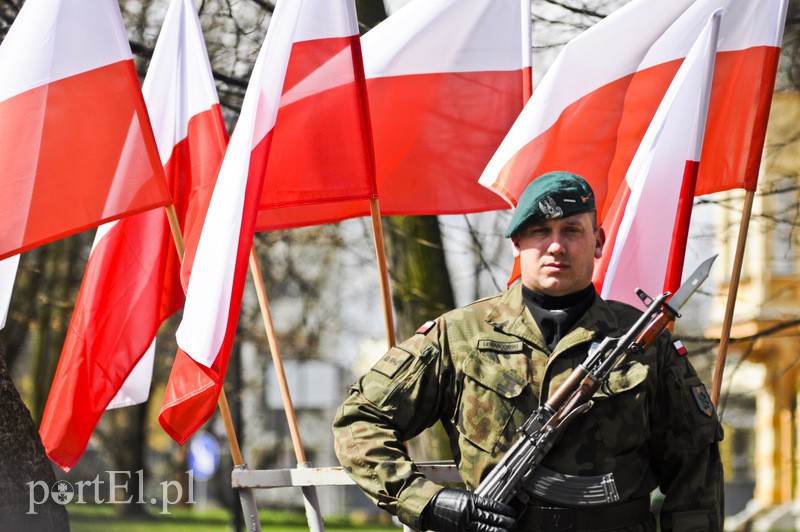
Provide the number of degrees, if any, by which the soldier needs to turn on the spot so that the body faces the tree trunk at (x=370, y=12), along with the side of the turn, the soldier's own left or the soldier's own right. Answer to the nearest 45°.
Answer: approximately 180°

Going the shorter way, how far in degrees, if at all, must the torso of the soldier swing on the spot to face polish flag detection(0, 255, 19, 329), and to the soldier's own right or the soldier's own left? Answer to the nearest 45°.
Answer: approximately 135° to the soldier's own right

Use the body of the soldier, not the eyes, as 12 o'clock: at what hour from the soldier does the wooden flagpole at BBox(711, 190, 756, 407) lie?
The wooden flagpole is roughly at 7 o'clock from the soldier.

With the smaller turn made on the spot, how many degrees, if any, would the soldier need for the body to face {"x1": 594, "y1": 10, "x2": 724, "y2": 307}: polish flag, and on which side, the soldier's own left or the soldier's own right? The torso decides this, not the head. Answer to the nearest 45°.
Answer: approximately 180°

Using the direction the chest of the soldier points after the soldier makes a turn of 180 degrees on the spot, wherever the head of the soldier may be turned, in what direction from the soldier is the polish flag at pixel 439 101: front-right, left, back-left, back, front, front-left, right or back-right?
front

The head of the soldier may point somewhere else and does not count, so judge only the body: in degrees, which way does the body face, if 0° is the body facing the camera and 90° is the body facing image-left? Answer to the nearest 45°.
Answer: approximately 0°

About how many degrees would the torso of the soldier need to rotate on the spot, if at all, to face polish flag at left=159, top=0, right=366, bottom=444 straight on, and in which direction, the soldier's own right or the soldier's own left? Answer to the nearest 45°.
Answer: approximately 135° to the soldier's own right
